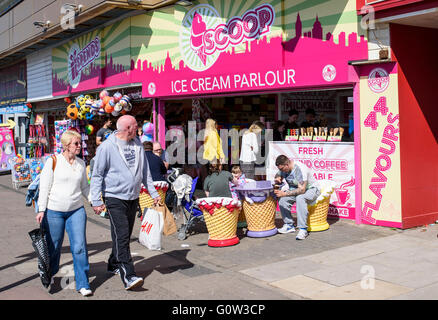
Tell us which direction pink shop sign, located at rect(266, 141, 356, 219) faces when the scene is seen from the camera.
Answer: facing the viewer

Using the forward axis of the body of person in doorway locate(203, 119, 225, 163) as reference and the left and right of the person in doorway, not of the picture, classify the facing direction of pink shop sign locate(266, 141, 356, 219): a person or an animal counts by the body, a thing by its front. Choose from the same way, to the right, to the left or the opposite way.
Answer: the opposite way

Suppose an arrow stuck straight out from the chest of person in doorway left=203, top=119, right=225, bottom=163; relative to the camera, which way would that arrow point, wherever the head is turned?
away from the camera

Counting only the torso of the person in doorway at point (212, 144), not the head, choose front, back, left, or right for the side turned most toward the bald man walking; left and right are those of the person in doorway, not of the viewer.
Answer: back

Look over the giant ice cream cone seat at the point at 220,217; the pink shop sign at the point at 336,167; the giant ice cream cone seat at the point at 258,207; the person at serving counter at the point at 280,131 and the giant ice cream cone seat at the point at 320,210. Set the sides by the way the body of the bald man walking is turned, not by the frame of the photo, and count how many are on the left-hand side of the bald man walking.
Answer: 5

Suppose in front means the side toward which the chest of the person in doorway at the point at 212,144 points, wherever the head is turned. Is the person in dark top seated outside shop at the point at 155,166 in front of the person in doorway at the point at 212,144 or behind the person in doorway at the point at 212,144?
behind

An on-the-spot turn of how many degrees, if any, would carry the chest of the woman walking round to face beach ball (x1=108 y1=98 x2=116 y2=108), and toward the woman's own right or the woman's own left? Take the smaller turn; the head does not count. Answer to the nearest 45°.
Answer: approximately 135° to the woman's own left

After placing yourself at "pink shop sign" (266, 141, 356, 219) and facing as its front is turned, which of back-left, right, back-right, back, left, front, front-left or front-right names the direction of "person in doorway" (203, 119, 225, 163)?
back-right

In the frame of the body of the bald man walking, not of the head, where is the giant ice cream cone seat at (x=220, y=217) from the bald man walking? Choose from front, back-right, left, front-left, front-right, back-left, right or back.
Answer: left

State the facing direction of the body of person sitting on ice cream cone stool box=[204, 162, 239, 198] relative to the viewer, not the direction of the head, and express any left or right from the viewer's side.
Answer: facing away from the viewer

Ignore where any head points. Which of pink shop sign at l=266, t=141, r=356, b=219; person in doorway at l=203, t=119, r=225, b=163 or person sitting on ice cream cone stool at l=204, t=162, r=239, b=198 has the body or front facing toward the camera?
the pink shop sign

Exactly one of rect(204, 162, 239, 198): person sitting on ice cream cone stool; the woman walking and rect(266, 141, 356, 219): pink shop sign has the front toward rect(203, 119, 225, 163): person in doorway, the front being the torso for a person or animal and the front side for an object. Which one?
rect(204, 162, 239, 198): person sitting on ice cream cone stool

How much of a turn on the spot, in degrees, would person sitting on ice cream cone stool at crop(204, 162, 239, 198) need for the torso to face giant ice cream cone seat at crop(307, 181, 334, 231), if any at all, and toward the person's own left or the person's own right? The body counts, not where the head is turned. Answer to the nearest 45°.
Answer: approximately 90° to the person's own right

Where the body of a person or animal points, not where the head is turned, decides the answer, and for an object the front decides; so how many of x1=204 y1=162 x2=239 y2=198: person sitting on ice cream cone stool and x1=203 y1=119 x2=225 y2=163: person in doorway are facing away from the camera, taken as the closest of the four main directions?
2

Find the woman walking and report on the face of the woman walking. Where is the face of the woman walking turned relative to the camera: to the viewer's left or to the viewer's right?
to the viewer's right

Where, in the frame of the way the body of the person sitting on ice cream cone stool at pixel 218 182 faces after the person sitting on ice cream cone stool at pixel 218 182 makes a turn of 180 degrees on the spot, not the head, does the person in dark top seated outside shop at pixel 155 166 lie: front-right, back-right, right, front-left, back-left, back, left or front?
back-right
